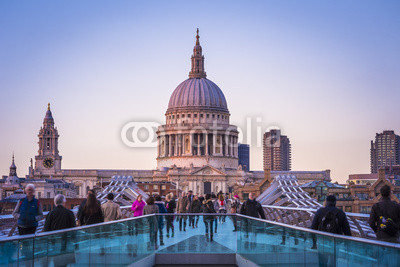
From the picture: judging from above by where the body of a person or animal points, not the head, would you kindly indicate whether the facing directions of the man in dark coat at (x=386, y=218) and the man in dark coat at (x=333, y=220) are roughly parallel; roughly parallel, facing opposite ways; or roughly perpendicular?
roughly parallel

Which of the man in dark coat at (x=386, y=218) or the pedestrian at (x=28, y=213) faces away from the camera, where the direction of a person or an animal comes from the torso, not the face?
the man in dark coat

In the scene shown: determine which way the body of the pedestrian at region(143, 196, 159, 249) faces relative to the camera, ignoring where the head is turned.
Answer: away from the camera

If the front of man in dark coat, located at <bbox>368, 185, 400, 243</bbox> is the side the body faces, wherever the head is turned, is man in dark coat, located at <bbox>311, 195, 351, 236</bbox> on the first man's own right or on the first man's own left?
on the first man's own left

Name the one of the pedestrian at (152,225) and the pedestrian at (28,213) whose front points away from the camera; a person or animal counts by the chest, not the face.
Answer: the pedestrian at (152,225)

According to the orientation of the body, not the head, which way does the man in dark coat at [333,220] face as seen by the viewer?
away from the camera

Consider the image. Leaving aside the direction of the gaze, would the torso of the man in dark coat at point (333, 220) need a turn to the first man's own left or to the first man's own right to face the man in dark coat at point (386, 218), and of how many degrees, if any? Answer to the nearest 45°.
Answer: approximately 90° to the first man's own right

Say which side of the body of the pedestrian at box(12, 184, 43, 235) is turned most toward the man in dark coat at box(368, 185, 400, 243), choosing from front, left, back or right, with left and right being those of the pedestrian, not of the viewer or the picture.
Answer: left

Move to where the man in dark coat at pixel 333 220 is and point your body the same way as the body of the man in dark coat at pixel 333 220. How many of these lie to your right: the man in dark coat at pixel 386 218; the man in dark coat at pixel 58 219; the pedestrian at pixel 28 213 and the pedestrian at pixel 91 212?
1

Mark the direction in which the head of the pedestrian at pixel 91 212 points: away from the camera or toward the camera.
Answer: away from the camera

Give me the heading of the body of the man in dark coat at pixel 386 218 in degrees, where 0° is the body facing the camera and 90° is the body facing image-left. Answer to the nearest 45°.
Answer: approximately 180°

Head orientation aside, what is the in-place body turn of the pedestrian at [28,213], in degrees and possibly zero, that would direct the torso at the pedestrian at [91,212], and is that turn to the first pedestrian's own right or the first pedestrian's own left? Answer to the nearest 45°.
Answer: approximately 135° to the first pedestrian's own left

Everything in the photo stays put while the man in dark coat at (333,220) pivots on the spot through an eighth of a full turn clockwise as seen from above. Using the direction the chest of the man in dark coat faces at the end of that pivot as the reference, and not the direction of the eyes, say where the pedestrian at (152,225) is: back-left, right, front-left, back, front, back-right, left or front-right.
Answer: left

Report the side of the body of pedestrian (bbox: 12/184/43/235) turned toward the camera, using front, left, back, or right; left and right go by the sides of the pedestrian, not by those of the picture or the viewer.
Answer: front
